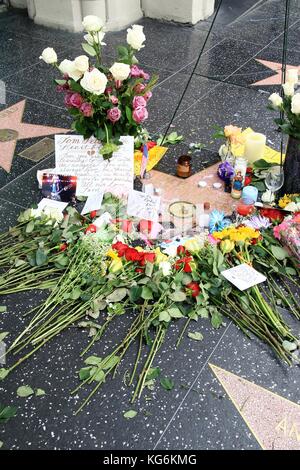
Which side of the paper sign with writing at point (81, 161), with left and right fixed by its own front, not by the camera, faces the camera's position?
front

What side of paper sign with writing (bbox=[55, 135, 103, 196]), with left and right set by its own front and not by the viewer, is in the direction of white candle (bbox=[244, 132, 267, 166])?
left

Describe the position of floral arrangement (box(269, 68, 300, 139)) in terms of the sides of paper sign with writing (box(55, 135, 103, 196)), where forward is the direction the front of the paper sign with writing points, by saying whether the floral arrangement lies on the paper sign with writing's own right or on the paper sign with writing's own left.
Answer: on the paper sign with writing's own left

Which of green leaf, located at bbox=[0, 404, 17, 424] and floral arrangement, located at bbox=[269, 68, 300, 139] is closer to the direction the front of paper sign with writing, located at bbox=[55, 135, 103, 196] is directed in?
the green leaf

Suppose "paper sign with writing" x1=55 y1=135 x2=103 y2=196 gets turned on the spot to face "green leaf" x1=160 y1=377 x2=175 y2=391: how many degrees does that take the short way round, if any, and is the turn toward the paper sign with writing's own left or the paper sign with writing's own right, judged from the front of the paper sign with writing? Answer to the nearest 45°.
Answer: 0° — it already faces it

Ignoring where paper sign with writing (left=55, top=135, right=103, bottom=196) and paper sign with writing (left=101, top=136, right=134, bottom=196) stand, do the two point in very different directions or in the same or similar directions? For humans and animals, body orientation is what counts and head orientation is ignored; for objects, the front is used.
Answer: same or similar directions

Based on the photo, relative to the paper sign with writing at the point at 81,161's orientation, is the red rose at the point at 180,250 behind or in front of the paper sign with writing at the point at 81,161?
in front

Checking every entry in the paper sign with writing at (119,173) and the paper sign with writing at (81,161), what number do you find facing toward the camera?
2

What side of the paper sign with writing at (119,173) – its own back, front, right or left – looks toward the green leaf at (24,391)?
front

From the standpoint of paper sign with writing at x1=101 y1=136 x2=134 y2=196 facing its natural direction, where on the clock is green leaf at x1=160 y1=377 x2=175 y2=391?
The green leaf is roughly at 12 o'clock from the paper sign with writing.

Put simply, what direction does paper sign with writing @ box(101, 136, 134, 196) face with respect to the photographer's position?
facing the viewer

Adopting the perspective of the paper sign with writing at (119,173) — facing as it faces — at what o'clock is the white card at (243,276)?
The white card is roughly at 11 o'clock from the paper sign with writing.

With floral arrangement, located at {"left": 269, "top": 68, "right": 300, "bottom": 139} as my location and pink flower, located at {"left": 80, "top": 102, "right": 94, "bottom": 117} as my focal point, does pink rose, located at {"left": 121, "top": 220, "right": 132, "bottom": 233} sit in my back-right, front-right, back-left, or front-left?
front-left

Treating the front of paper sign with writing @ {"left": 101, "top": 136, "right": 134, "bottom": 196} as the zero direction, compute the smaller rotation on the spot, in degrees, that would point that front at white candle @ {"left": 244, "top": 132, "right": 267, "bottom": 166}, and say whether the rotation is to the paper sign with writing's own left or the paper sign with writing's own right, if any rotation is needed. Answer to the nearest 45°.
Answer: approximately 90° to the paper sign with writing's own left
